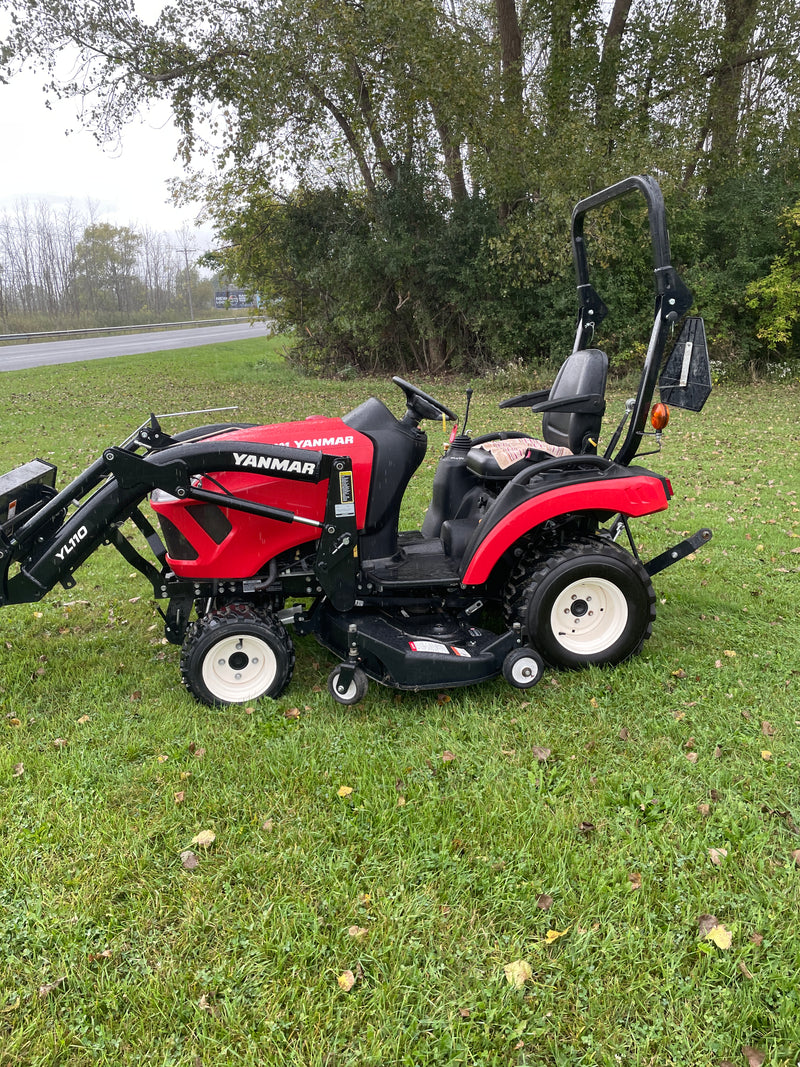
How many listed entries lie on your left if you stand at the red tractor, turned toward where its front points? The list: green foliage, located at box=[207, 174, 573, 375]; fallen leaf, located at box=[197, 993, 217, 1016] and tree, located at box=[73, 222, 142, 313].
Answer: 1

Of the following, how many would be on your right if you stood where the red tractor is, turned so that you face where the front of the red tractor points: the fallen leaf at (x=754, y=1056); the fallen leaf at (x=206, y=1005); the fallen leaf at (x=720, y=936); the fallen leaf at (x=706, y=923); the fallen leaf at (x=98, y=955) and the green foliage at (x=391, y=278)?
1

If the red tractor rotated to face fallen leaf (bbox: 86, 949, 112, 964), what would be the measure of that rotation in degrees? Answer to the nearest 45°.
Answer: approximately 45° to its left

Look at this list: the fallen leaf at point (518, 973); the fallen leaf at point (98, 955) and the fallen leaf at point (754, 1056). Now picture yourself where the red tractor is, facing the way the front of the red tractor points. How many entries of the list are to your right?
0

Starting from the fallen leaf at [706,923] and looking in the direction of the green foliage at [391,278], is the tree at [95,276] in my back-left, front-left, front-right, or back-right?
front-left

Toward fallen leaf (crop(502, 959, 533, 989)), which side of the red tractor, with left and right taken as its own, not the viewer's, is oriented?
left

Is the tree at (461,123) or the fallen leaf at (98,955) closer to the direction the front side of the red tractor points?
the fallen leaf

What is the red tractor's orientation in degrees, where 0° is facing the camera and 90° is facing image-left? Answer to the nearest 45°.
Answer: approximately 90°

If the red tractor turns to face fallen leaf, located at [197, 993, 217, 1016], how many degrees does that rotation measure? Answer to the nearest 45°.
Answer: approximately 90° to its left

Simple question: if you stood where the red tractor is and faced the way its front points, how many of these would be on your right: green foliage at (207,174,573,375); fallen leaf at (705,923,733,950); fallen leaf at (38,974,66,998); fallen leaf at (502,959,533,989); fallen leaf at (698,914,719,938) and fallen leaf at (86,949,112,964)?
1

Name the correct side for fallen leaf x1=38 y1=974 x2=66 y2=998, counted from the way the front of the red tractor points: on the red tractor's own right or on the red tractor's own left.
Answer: on the red tractor's own left

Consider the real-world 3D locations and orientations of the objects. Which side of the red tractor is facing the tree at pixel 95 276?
right

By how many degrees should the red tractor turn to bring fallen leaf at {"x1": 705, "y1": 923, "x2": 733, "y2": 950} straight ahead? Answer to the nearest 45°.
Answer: approximately 135° to its left

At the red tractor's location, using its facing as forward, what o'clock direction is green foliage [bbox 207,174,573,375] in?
The green foliage is roughly at 3 o'clock from the red tractor.

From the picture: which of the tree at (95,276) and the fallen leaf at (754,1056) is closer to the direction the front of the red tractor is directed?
the tree
